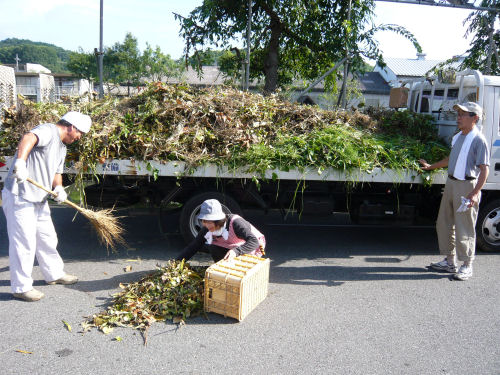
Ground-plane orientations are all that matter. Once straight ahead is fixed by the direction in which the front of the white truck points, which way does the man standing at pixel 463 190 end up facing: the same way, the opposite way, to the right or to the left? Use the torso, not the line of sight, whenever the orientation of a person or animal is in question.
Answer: the opposite way

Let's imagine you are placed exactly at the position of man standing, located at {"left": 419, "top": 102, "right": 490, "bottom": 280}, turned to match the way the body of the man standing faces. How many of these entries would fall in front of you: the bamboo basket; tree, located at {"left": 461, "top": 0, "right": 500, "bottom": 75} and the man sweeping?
2

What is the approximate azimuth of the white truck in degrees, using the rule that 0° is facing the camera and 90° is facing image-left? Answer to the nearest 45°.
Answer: approximately 270°

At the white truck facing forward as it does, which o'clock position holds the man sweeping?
The man sweeping is roughly at 5 o'clock from the white truck.

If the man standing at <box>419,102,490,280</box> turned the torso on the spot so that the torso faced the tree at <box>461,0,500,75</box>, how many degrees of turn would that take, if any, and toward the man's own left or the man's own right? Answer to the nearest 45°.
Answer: approximately 135° to the man's own right

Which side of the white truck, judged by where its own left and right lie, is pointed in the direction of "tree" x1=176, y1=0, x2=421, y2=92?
left

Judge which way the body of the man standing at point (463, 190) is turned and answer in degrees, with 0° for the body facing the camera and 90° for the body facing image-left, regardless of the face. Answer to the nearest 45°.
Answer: approximately 45°

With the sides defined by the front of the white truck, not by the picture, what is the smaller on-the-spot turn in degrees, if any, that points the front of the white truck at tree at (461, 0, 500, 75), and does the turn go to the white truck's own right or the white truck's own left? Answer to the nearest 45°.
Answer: approximately 45° to the white truck's own left

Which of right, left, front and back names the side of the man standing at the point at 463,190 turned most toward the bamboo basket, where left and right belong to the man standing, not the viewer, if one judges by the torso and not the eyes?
front

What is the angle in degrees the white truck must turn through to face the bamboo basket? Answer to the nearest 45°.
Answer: approximately 135° to its right

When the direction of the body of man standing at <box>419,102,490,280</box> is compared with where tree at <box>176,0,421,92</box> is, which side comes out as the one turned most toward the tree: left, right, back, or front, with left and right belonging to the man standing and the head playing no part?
right

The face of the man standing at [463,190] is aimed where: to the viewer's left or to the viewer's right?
to the viewer's left
